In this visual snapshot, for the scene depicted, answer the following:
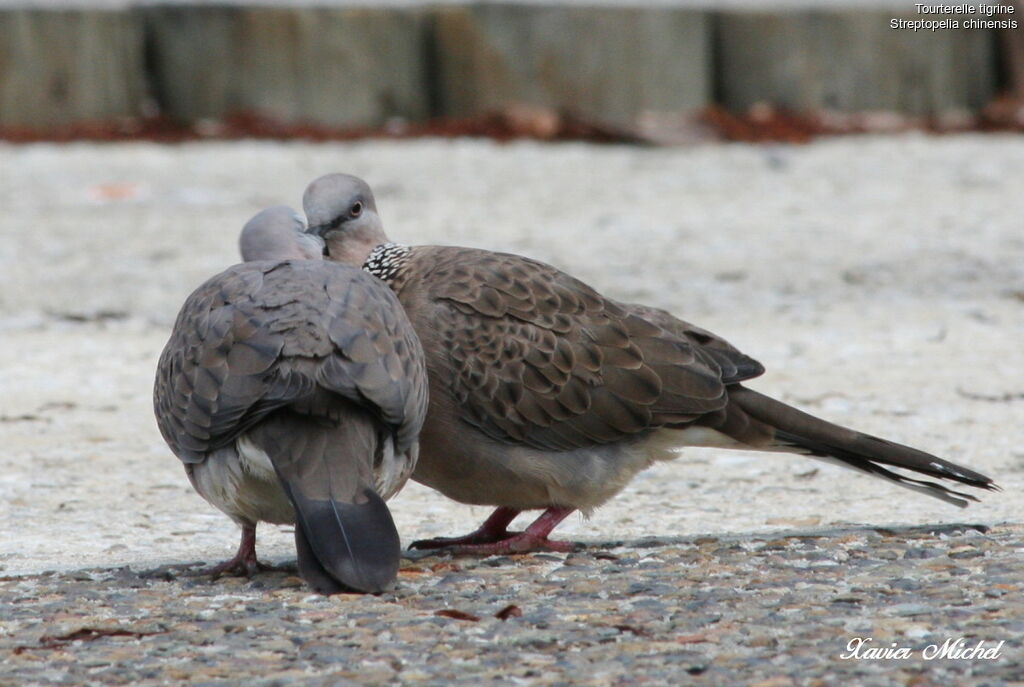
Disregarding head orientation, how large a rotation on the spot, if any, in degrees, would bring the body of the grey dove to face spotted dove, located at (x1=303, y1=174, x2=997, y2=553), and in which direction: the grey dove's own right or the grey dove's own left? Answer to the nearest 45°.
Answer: approximately 45° to the grey dove's own right

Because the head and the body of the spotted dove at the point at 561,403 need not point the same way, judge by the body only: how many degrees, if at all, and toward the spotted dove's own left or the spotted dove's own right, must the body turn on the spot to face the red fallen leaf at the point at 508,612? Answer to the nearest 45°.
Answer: approximately 90° to the spotted dove's own left

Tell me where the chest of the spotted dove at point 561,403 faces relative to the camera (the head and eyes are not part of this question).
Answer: to the viewer's left

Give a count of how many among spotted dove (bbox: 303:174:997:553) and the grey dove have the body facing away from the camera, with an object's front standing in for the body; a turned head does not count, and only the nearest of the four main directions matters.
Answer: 1

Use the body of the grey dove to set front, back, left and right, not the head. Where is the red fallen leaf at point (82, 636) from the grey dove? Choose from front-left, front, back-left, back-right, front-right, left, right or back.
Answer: back-left

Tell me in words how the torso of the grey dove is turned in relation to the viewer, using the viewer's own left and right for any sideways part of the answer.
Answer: facing away from the viewer

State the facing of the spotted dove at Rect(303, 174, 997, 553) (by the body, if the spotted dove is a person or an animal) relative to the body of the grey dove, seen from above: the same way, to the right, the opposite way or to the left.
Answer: to the left

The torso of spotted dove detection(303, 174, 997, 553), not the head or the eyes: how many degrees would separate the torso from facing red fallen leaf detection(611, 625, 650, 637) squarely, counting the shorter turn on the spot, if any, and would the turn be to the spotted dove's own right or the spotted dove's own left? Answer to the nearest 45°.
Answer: approximately 90° to the spotted dove's own left

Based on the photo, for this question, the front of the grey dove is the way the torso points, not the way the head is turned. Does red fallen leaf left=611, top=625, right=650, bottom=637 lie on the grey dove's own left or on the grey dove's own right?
on the grey dove's own right

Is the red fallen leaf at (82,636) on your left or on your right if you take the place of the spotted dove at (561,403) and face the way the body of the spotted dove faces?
on your left

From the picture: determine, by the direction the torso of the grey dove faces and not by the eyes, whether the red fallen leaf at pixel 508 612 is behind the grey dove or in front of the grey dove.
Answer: behind
